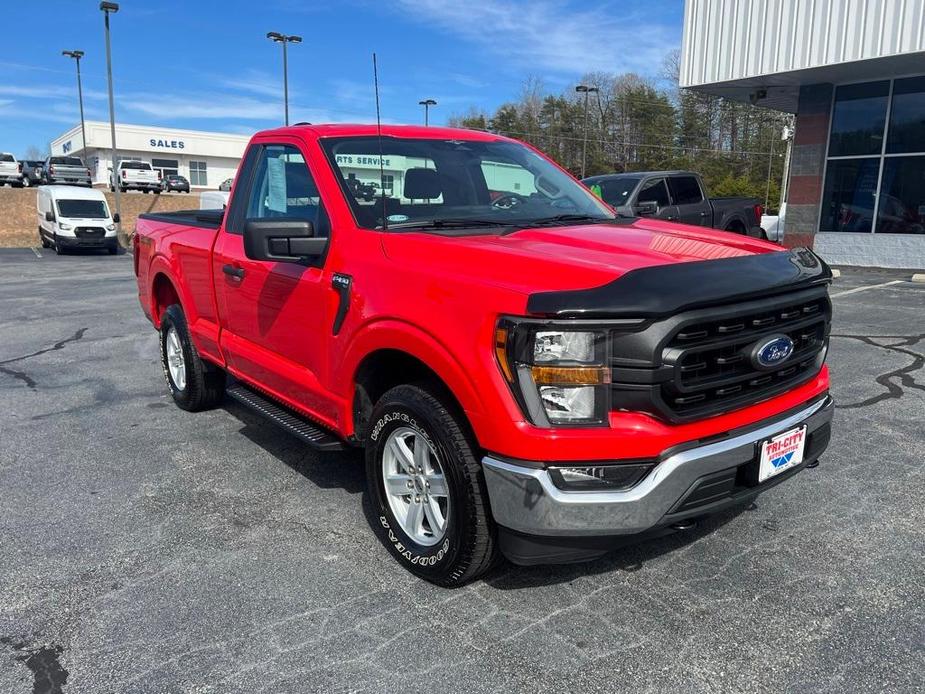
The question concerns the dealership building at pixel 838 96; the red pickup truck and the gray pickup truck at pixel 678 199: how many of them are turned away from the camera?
0

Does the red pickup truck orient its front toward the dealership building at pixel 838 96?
no

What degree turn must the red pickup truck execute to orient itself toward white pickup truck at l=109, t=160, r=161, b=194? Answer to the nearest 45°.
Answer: approximately 180°

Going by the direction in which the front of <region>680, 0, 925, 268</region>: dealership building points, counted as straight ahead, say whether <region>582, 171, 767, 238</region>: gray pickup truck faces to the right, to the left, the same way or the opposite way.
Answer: the same way

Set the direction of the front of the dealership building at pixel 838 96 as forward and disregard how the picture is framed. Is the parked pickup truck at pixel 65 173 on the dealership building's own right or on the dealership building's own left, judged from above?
on the dealership building's own right

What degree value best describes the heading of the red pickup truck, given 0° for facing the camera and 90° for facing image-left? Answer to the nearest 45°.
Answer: approximately 315°

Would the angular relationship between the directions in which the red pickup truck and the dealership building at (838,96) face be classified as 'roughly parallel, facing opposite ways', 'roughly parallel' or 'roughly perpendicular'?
roughly perpendicular

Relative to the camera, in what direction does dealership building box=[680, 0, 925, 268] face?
facing the viewer and to the left of the viewer

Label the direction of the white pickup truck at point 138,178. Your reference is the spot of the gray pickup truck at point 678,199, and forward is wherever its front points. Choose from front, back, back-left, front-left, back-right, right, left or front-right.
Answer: right

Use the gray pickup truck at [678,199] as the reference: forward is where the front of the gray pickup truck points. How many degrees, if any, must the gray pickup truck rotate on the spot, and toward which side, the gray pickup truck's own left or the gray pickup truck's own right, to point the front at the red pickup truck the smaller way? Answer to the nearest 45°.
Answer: approximately 45° to the gray pickup truck's own left

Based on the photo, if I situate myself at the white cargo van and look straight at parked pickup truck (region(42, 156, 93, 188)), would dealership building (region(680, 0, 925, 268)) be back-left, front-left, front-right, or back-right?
back-right

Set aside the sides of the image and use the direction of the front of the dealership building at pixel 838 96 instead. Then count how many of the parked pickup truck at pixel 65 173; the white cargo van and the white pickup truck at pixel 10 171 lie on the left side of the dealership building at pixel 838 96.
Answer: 0

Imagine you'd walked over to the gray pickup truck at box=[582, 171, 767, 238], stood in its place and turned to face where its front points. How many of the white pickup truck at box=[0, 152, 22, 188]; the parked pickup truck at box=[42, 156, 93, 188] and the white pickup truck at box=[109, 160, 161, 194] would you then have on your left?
0
